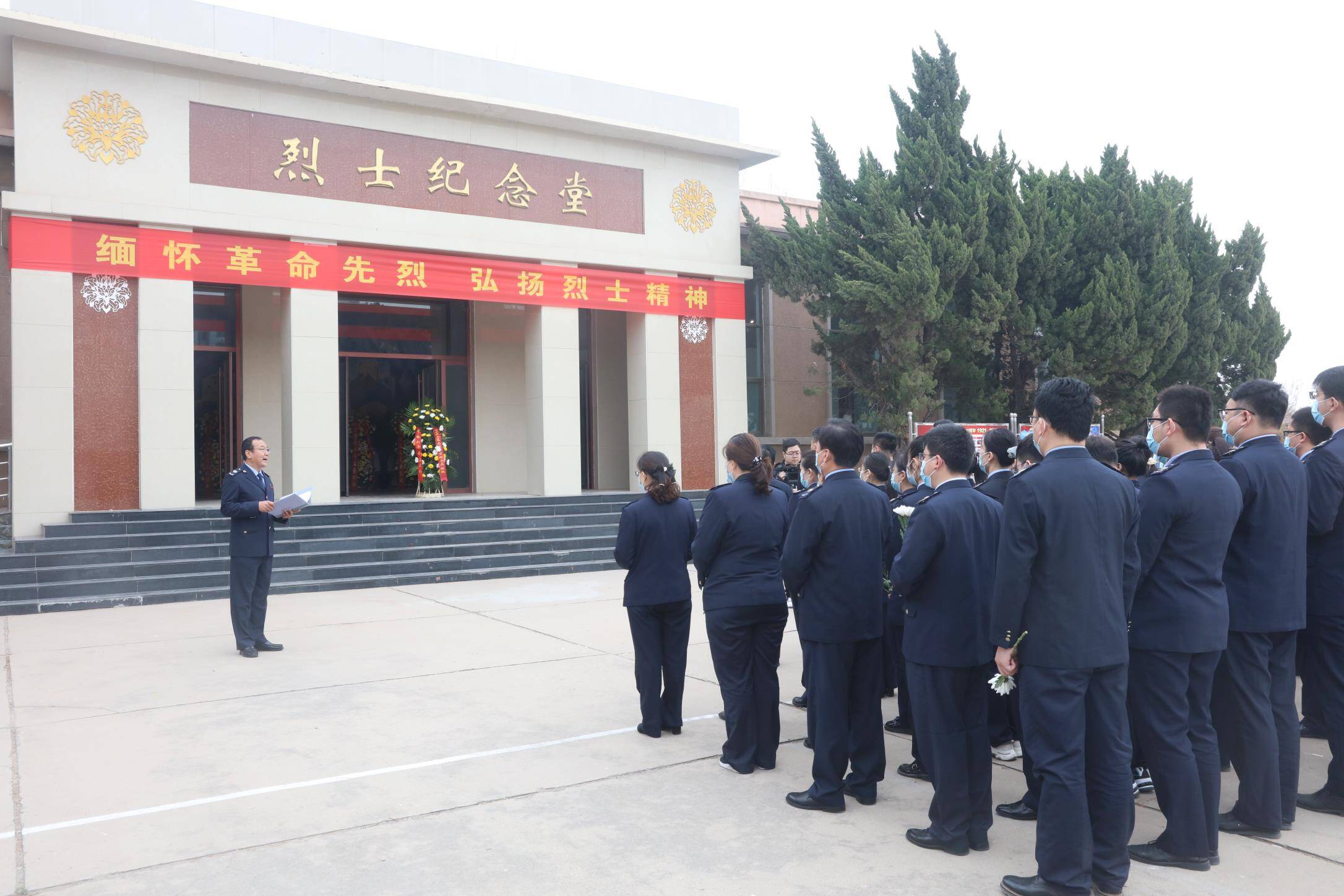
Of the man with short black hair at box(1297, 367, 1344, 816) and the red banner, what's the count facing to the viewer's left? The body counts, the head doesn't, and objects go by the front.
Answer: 1

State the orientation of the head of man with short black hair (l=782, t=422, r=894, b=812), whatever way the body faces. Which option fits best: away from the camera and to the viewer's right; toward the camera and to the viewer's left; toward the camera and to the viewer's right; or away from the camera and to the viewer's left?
away from the camera and to the viewer's left

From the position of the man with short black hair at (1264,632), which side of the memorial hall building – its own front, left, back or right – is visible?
front

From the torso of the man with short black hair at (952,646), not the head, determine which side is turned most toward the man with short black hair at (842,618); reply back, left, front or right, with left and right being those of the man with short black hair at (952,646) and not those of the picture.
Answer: front

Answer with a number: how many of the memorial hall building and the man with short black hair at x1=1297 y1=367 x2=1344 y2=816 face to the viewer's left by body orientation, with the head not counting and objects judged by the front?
1

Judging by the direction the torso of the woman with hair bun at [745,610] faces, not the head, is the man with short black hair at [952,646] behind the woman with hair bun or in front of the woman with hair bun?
behind

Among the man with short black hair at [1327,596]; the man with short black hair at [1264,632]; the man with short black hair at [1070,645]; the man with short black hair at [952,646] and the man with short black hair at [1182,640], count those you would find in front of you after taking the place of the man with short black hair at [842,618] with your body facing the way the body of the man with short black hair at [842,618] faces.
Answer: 0

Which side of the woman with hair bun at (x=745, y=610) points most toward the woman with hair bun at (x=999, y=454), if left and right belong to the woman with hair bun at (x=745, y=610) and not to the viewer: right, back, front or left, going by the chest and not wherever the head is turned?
right

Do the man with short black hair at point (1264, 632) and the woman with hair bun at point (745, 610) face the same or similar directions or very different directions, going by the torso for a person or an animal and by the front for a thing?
same or similar directions

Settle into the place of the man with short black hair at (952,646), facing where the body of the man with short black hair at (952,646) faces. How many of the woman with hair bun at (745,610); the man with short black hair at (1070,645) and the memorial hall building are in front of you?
2

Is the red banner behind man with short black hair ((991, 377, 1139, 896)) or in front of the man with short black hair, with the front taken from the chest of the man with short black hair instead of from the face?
in front

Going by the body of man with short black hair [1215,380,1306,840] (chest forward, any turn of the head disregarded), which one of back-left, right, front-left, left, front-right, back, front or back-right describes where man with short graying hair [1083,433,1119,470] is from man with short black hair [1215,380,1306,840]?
front

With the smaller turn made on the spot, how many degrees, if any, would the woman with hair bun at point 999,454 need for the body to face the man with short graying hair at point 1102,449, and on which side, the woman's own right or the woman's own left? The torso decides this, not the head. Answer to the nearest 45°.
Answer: approximately 180°

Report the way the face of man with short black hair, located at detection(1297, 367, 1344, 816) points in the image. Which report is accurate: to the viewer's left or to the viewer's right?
to the viewer's left

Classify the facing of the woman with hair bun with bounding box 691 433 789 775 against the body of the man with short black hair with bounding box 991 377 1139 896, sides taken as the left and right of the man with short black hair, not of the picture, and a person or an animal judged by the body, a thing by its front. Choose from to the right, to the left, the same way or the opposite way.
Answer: the same way

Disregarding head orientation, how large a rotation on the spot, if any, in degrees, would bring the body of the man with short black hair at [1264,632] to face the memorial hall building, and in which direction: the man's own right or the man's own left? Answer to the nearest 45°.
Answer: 0° — they already face it

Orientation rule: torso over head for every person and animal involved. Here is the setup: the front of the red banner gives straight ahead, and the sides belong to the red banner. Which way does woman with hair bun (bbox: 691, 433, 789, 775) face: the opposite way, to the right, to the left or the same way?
the opposite way

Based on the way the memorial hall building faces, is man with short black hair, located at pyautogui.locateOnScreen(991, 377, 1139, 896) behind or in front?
in front

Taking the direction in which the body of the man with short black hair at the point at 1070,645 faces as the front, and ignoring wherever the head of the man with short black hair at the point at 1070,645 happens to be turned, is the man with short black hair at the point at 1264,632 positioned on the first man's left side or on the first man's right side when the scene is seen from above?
on the first man's right side
